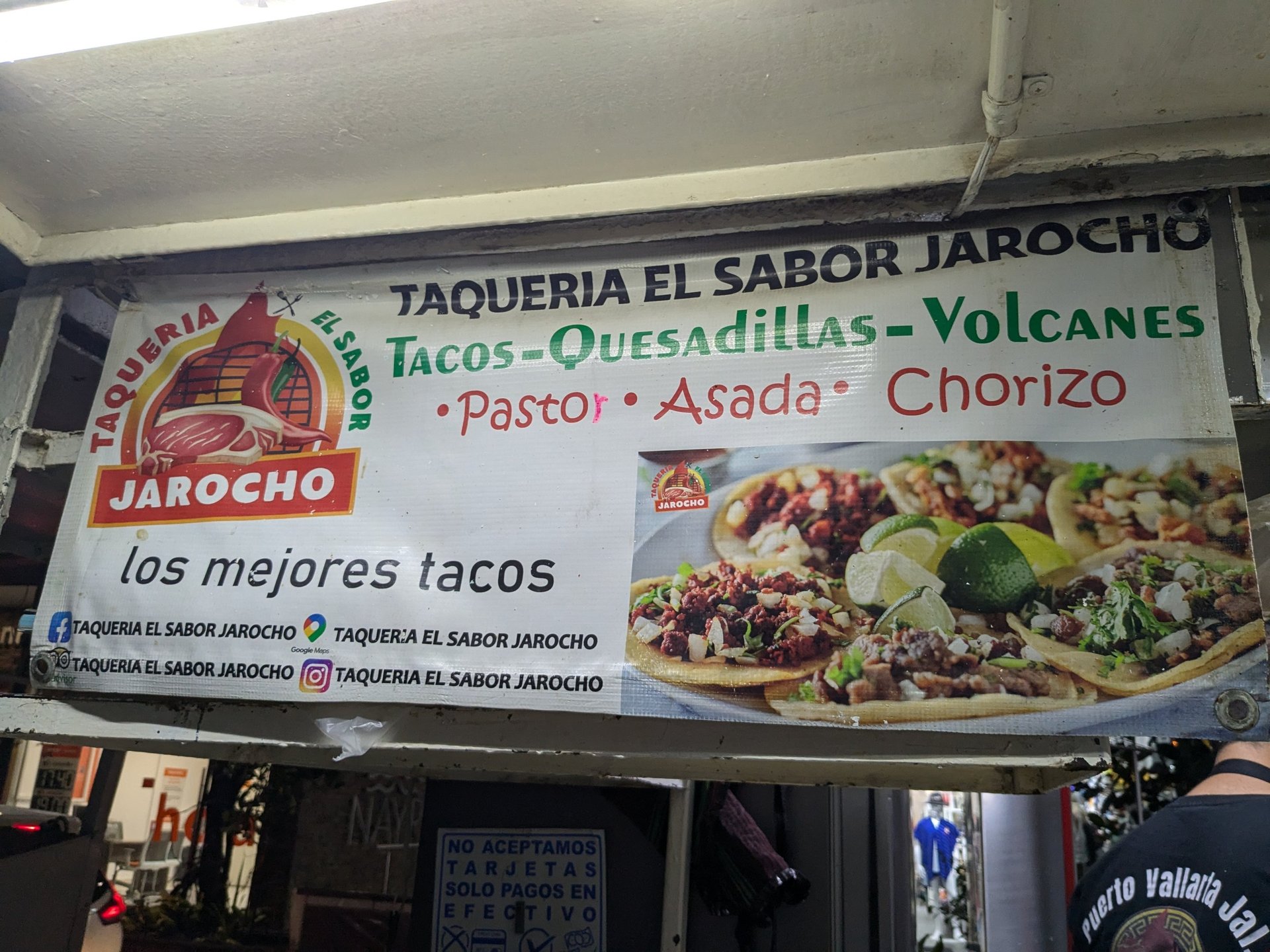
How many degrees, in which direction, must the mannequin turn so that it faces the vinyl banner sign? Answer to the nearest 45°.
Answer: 0° — it already faces it

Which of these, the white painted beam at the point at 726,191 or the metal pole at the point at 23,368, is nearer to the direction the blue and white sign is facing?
the white painted beam

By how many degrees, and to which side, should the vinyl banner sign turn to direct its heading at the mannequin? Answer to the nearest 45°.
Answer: approximately 180°

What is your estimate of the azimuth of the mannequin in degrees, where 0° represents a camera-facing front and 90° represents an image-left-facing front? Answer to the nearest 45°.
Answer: approximately 0°

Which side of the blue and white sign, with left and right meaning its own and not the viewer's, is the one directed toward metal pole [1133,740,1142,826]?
left

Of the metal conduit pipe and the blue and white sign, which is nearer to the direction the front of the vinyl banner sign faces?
the metal conduit pipe

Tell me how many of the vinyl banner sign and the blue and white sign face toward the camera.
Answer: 2

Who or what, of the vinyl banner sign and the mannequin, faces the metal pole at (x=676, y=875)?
the mannequin
